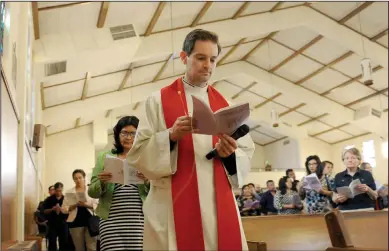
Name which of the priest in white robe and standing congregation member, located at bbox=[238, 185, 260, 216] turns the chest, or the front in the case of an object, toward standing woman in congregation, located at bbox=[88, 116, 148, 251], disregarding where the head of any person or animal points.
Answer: the standing congregation member

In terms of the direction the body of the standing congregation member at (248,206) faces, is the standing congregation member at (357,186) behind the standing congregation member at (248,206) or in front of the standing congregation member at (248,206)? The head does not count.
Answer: in front

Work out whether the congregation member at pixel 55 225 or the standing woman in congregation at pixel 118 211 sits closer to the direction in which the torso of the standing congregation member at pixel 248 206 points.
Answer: the standing woman in congregation

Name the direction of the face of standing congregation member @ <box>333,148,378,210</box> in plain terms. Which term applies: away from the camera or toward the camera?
toward the camera

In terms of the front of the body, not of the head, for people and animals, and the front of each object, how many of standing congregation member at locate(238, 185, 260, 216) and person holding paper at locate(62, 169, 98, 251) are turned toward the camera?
2

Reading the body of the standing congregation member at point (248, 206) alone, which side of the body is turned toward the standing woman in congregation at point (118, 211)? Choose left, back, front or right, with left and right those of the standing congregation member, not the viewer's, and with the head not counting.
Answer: front

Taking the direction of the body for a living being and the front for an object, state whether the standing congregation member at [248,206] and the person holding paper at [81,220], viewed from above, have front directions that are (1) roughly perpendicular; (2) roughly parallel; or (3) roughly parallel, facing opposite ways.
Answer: roughly parallel

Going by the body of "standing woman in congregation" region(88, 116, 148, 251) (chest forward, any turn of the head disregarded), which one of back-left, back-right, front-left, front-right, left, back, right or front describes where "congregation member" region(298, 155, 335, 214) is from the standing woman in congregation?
left

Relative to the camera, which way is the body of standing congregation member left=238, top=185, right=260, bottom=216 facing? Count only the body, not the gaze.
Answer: toward the camera

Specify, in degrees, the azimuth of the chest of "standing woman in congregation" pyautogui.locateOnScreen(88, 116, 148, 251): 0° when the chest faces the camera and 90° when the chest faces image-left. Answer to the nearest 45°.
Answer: approximately 315°

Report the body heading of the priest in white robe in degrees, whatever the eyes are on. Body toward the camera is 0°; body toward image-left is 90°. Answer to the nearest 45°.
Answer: approximately 315°
